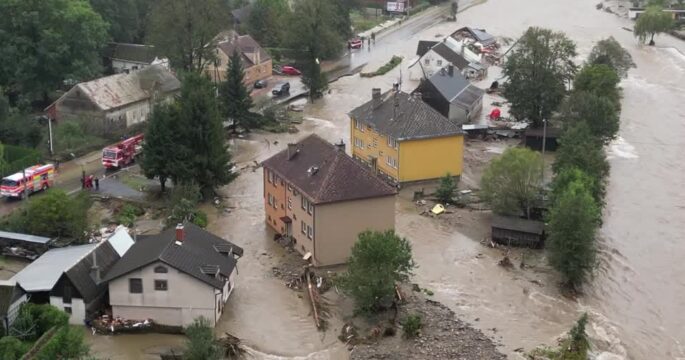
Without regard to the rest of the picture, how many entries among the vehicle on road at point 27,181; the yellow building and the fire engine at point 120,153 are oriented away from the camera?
0

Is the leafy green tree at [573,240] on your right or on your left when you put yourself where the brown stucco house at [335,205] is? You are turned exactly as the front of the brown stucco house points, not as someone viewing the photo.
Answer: on your left

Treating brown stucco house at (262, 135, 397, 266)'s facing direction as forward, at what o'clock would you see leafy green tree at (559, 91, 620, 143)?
The leafy green tree is roughly at 6 o'clock from the brown stucco house.

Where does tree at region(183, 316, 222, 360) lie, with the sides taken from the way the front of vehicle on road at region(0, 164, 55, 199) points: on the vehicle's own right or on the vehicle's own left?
on the vehicle's own left

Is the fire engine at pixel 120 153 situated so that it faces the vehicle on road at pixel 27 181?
yes

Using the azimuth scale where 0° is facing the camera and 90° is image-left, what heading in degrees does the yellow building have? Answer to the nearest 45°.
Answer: approximately 45°

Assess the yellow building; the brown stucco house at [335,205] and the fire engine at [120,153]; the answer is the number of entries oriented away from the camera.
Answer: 0

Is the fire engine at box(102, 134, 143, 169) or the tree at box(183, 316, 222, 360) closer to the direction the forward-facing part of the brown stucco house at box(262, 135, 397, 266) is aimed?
the tree

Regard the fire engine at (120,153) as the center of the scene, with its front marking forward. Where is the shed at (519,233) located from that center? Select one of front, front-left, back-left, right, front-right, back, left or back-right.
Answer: left

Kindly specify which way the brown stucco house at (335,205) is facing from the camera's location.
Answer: facing the viewer and to the left of the viewer

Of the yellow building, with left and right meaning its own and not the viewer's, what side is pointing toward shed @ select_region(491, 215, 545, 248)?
left

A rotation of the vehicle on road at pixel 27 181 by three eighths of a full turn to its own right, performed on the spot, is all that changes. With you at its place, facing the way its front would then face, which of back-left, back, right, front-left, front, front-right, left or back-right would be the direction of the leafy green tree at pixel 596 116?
right

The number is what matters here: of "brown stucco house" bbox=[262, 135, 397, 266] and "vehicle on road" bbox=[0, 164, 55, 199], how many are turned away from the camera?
0
